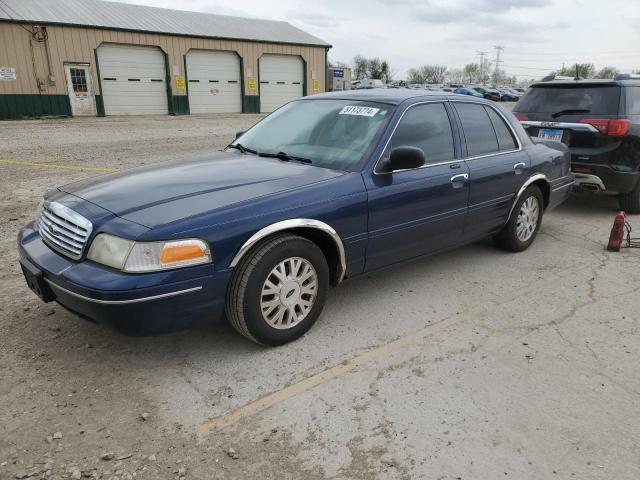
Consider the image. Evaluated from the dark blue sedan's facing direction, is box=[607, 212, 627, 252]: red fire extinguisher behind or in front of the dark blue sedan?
behind

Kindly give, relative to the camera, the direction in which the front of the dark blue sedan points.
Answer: facing the viewer and to the left of the viewer
